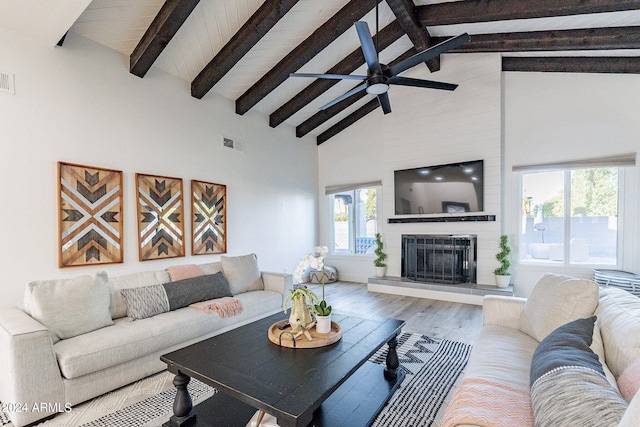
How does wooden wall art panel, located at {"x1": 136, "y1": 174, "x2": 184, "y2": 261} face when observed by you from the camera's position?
facing the viewer and to the right of the viewer

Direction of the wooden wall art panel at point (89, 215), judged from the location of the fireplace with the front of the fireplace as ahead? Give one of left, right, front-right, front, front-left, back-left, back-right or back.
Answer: front-right

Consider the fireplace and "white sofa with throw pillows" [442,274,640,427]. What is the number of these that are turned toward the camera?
1

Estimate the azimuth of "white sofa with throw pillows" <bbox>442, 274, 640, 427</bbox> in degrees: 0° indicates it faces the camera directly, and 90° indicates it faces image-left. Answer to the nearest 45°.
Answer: approximately 90°

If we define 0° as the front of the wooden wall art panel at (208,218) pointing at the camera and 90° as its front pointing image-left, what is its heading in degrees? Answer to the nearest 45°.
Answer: approximately 315°

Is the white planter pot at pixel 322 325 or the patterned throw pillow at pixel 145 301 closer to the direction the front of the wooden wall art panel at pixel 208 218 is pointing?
the white planter pot

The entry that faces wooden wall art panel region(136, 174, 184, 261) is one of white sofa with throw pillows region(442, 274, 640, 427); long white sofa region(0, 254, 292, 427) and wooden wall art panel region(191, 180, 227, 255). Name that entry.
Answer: white sofa with throw pillows region(442, 274, 640, 427)

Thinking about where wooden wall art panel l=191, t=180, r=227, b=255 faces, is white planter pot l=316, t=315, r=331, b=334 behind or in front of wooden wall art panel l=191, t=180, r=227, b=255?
in front

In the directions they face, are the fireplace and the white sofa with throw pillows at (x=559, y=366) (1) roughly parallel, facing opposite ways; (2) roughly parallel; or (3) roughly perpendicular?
roughly perpendicular

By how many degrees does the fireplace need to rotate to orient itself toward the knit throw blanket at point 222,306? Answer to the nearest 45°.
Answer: approximately 45° to its right

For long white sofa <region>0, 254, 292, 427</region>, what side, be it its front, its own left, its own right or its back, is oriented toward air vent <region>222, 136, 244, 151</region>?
left

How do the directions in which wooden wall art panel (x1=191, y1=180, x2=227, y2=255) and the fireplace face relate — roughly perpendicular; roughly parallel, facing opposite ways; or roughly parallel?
roughly perpendicular

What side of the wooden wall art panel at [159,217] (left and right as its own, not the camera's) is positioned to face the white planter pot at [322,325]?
front

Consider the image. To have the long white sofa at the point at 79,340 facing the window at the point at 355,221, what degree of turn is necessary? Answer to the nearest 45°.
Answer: approximately 90° to its left
